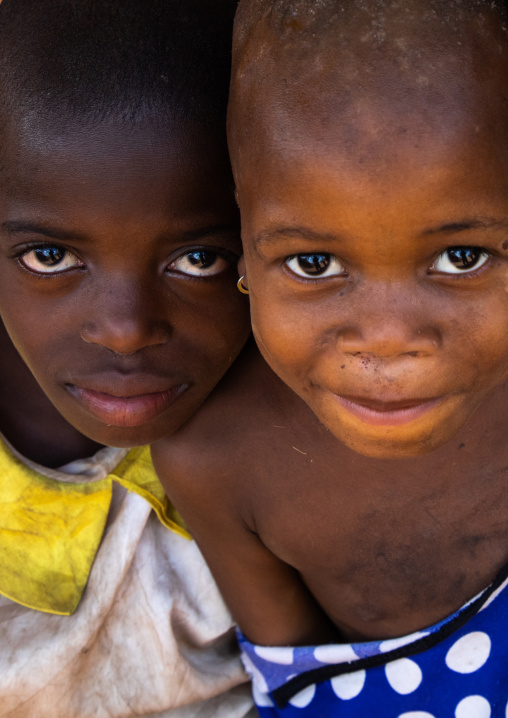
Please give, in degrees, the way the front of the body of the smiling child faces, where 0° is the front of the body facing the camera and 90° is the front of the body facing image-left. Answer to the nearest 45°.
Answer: approximately 0°
